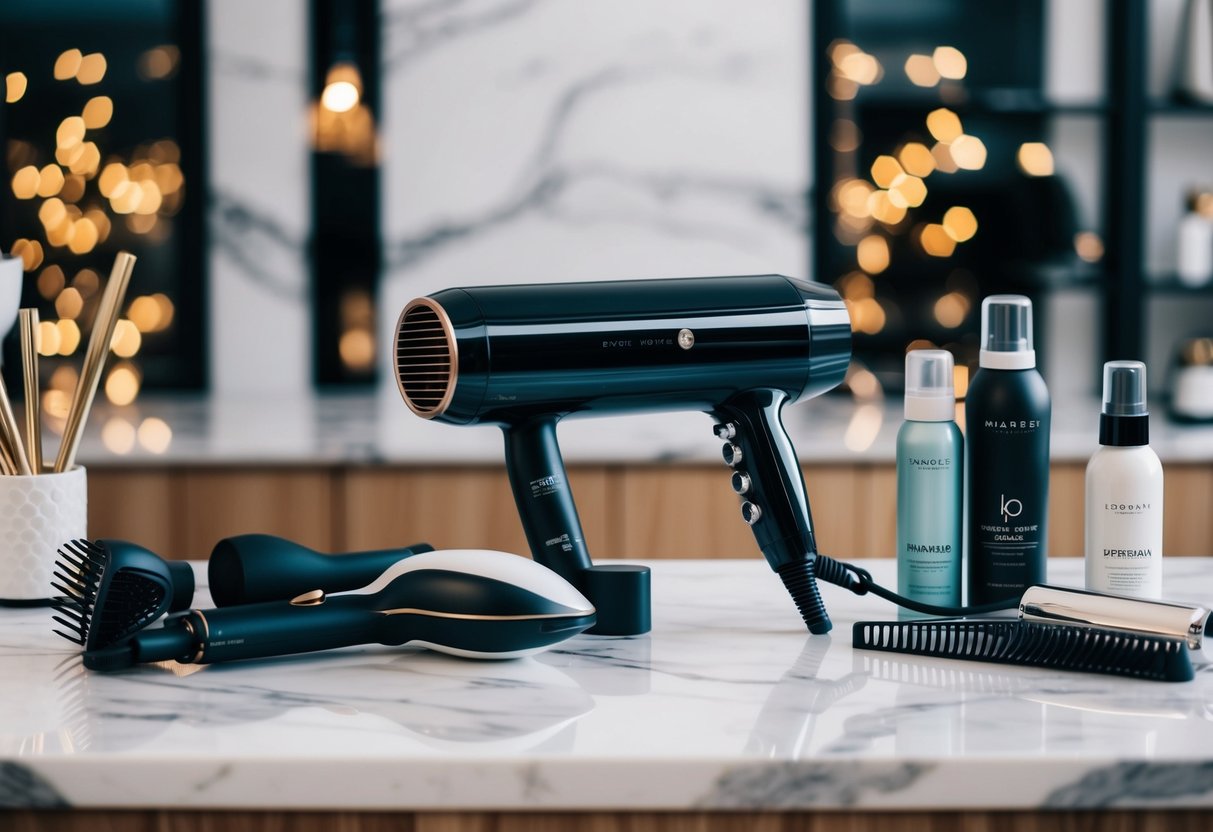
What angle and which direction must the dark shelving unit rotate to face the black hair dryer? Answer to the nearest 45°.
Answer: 0° — it already faces it

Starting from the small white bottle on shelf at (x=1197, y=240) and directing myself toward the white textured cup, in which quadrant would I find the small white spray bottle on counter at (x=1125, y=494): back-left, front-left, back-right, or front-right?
front-left

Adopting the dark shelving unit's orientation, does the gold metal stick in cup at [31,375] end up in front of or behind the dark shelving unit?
in front

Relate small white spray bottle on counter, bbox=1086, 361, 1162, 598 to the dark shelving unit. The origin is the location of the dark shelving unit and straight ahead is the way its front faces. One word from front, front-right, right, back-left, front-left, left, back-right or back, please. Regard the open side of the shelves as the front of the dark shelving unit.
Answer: front

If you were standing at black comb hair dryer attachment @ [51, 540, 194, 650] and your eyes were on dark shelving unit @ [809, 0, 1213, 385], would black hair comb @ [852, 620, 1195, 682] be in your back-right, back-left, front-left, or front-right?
front-right

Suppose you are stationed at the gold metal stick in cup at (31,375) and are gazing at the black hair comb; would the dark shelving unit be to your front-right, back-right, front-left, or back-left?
front-left

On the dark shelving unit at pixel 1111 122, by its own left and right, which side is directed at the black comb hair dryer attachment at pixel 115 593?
front

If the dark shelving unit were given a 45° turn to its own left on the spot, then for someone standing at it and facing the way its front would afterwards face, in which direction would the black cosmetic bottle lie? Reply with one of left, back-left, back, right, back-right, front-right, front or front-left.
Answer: front-right

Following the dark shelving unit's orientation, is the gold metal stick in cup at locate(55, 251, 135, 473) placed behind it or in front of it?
in front

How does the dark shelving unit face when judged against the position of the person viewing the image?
facing the viewer
